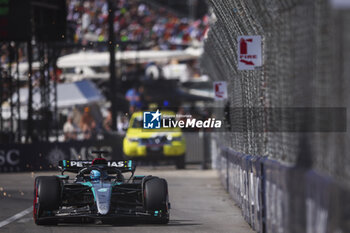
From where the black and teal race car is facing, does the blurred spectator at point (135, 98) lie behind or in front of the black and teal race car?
behind

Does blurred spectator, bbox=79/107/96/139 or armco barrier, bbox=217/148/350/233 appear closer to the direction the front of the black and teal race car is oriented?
the armco barrier

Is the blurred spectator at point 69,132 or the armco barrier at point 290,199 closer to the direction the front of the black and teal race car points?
the armco barrier

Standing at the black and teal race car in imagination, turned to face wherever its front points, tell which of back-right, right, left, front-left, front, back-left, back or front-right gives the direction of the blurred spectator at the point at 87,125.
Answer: back

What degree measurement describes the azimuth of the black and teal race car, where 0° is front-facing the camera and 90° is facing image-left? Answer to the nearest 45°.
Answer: approximately 0°

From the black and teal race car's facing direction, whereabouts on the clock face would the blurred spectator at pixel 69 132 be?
The blurred spectator is roughly at 6 o'clock from the black and teal race car.

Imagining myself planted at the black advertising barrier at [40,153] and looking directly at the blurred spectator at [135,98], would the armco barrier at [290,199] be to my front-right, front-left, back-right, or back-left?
back-right

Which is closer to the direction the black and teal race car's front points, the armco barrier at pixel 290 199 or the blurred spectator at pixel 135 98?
the armco barrier

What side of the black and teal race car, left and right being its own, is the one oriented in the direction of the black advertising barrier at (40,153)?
back

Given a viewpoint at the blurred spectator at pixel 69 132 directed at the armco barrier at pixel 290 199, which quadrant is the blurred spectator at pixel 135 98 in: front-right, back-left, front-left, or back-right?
back-left

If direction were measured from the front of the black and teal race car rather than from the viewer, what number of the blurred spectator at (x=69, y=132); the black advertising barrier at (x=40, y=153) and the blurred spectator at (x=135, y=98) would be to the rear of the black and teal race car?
3

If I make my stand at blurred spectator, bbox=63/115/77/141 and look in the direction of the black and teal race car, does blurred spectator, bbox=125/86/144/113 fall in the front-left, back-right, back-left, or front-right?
back-left
